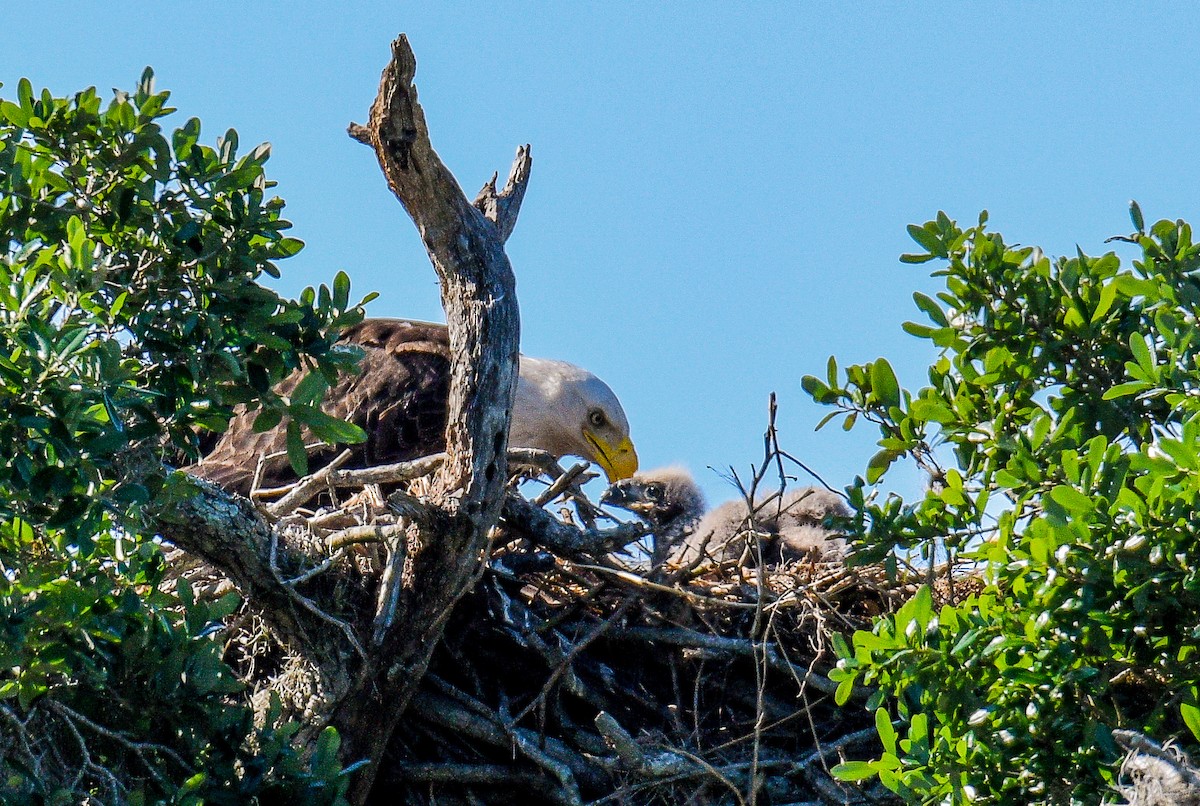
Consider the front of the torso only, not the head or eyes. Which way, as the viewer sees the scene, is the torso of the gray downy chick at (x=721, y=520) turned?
to the viewer's left

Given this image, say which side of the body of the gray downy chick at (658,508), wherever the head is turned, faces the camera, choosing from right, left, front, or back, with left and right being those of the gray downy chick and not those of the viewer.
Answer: left

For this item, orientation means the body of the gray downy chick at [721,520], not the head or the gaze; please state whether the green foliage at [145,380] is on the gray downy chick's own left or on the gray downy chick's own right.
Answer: on the gray downy chick's own left

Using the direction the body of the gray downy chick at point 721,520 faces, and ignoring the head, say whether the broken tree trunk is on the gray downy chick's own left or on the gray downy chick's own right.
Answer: on the gray downy chick's own left

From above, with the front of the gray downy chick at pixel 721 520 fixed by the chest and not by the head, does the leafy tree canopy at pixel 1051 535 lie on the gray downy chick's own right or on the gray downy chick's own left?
on the gray downy chick's own left

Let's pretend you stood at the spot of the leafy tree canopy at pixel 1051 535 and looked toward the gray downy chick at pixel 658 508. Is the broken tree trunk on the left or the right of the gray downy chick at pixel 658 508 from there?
left
